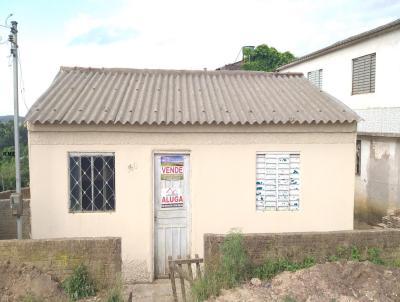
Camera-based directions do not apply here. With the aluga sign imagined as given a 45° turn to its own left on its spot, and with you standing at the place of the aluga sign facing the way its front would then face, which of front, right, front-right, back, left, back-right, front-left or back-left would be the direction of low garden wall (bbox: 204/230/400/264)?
front

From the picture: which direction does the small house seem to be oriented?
toward the camera

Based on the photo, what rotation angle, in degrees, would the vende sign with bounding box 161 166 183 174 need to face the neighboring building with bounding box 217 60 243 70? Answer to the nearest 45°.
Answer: approximately 180°

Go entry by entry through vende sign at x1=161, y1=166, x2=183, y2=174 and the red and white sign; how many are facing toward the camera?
2

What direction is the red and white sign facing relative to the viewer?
toward the camera

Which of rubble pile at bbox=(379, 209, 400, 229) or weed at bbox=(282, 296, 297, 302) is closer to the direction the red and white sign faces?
the weed

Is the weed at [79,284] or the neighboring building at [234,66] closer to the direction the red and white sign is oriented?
the weed

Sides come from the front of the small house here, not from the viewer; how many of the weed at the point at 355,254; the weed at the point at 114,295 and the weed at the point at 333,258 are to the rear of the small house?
0

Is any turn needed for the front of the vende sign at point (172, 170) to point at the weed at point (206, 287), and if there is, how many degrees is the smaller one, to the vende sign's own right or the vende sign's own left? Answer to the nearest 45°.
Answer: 0° — it already faces it

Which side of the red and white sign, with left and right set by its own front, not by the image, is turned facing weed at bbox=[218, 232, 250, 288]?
front

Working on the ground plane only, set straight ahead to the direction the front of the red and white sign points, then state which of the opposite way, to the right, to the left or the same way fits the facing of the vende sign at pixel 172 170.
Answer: the same way

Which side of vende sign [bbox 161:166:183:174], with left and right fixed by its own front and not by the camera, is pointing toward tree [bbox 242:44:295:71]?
back

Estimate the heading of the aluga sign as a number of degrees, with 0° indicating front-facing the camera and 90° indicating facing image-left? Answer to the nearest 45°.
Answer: approximately 0°
